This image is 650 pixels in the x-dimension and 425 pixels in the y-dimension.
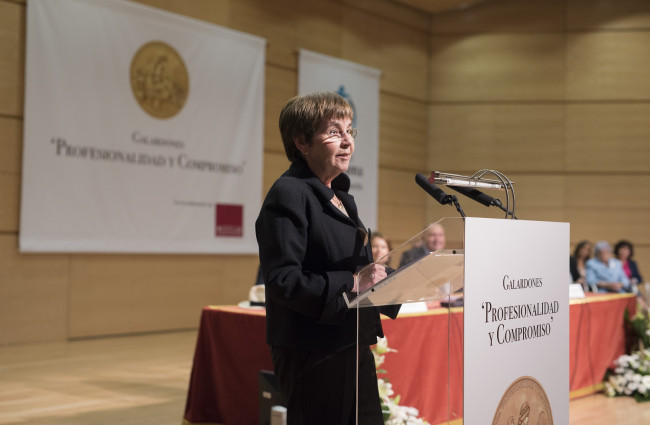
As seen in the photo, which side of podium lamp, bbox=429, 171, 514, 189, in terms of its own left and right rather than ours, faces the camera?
left

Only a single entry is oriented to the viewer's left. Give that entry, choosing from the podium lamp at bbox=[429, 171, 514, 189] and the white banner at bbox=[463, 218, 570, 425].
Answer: the podium lamp

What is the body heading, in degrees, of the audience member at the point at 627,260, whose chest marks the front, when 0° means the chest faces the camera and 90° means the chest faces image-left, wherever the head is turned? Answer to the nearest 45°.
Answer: approximately 45°

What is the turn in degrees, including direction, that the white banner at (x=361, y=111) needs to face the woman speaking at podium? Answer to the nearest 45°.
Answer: approximately 45° to its right

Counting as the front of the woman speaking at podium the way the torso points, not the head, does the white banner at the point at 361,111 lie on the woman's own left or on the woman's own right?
on the woman's own left

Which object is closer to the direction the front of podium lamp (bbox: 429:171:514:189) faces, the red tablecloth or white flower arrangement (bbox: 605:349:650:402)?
the red tablecloth

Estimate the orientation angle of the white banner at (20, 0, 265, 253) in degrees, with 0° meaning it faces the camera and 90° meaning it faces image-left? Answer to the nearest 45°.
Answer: approximately 315°

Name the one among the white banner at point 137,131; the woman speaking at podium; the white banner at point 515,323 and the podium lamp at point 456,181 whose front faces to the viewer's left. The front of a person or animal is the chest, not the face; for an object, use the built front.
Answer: the podium lamp

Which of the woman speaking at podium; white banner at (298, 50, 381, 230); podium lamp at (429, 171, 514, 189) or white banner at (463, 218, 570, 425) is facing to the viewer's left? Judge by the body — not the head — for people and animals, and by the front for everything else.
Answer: the podium lamp
